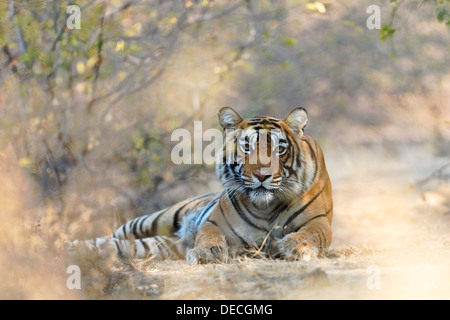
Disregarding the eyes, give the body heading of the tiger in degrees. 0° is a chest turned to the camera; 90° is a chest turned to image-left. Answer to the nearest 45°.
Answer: approximately 315°
